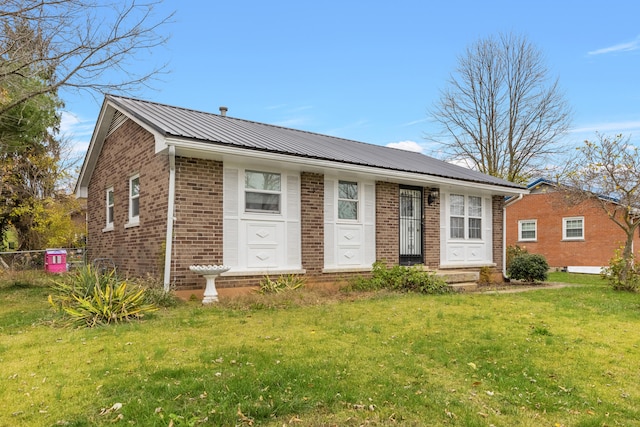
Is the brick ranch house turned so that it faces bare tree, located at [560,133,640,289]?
no

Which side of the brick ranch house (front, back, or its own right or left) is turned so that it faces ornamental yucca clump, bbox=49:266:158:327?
right

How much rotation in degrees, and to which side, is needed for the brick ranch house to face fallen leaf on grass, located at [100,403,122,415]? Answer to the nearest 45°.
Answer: approximately 45° to its right

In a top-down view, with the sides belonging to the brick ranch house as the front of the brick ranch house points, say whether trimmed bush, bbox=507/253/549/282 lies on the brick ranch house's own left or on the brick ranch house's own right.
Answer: on the brick ranch house's own left

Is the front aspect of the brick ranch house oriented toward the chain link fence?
no

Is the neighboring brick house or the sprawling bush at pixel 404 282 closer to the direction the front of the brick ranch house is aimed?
the sprawling bush

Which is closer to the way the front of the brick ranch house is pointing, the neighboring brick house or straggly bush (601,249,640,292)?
the straggly bush

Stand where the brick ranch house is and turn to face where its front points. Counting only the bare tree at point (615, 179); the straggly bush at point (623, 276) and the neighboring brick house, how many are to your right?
0

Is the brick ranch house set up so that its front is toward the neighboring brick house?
no

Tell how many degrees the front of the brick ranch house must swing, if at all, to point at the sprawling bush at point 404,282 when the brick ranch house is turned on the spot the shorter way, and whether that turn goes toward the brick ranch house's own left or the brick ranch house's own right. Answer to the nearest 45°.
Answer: approximately 45° to the brick ranch house's own left

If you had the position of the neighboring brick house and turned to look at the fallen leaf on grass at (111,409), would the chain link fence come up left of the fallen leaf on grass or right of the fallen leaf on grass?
right

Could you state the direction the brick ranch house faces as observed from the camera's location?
facing the viewer and to the right of the viewer
